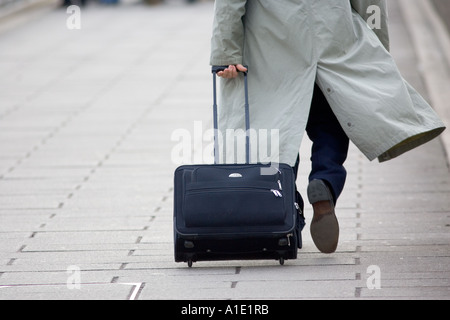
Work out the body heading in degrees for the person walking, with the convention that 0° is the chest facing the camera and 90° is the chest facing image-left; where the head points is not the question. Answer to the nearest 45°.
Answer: approximately 180°
